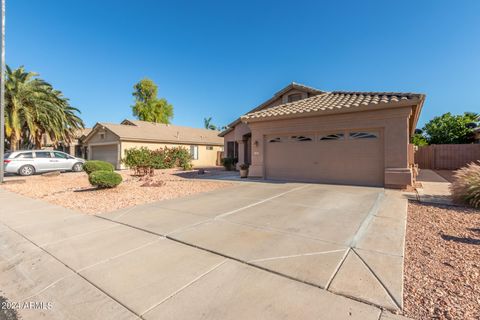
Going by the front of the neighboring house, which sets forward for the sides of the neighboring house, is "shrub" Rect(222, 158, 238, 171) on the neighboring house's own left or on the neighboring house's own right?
on the neighboring house's own left

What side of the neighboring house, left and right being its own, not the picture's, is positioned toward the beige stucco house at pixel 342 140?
left

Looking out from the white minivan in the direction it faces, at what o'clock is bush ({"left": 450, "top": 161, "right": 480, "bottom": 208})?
The bush is roughly at 2 o'clock from the white minivan.

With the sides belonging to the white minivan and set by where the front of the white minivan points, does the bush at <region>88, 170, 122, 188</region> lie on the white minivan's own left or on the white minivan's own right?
on the white minivan's own right

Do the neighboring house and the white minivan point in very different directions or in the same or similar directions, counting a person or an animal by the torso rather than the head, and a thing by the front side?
very different directions

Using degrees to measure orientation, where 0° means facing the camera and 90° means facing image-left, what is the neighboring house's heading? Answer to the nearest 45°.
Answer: approximately 45°

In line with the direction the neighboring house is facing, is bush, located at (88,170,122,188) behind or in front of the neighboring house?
in front

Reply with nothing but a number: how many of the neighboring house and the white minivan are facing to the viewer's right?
1

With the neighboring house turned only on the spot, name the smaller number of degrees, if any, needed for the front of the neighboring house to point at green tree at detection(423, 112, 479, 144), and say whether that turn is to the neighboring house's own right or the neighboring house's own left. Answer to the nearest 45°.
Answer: approximately 135° to the neighboring house's own left

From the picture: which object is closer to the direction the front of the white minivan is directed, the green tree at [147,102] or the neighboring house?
the neighboring house

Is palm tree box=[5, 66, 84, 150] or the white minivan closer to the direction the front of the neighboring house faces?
the white minivan

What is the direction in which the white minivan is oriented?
to the viewer's right

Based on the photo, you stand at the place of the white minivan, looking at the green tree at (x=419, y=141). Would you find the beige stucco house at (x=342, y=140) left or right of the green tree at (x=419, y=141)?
right

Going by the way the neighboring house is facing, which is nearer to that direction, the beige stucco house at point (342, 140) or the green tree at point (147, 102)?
the beige stucco house
